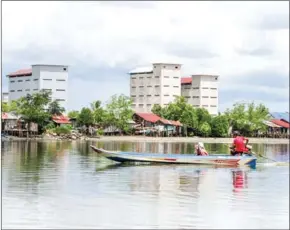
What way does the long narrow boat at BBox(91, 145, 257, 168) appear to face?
to the viewer's left
